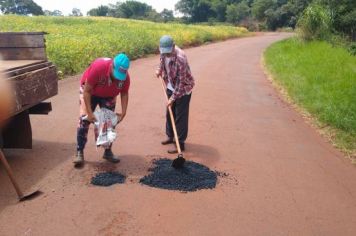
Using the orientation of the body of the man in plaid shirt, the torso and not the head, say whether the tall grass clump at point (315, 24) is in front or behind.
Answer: behind

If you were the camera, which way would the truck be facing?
facing away from the viewer and to the left of the viewer

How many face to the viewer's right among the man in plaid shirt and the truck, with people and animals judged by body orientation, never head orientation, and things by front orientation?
0

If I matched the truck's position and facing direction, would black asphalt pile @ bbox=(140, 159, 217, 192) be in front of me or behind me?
behind

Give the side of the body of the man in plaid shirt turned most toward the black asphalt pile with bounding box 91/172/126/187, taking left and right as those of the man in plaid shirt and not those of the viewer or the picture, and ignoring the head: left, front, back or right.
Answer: front

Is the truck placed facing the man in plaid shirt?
no

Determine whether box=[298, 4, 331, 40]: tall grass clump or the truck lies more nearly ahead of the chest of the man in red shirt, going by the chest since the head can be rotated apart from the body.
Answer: the tall grass clump

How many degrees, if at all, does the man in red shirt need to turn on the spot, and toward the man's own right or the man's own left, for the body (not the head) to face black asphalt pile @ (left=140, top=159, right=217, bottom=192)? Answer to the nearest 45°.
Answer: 0° — they already face it

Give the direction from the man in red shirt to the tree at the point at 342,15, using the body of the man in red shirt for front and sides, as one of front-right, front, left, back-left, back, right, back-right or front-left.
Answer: left

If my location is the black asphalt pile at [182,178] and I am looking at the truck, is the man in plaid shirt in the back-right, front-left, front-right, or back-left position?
front-right

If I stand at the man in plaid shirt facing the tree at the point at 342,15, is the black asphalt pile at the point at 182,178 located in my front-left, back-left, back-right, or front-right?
back-right

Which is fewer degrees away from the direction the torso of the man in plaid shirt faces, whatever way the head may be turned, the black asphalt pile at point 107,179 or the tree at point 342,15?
the black asphalt pile
